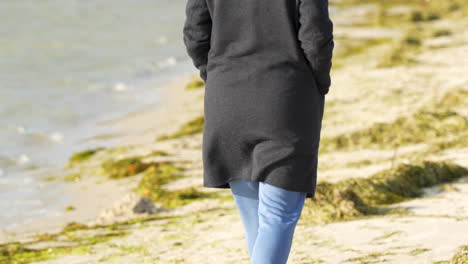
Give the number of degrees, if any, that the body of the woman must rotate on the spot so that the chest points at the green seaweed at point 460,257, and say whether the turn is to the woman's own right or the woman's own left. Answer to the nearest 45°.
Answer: approximately 45° to the woman's own right

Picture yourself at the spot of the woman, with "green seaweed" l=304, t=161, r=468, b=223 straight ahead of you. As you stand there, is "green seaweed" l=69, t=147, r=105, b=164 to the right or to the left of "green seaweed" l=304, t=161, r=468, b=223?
left

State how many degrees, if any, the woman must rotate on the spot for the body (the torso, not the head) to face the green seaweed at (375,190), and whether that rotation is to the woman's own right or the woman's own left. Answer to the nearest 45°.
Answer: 0° — they already face it

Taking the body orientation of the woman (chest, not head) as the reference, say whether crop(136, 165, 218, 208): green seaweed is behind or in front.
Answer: in front

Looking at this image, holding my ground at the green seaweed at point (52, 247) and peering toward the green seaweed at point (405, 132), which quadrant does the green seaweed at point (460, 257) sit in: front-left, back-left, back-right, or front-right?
front-right

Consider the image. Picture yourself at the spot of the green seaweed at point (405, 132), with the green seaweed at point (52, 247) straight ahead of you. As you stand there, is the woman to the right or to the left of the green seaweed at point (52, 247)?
left

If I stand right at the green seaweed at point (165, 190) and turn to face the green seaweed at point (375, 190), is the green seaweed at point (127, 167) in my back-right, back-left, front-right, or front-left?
back-left

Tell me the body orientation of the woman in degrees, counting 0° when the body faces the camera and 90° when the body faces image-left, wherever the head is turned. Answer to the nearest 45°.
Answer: approximately 180°

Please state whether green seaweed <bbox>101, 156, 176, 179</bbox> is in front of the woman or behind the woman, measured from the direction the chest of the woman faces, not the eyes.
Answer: in front
